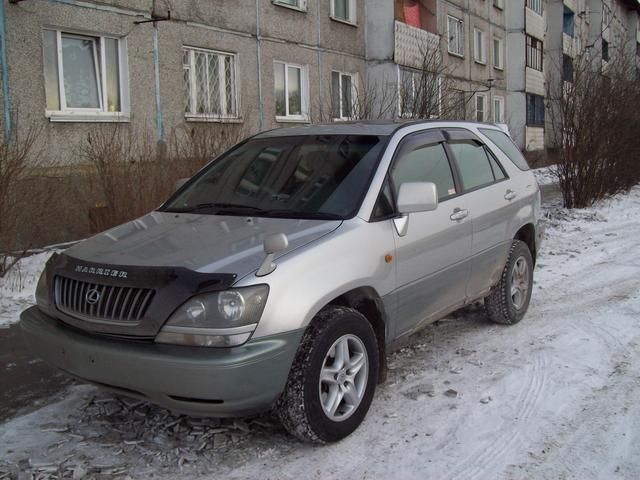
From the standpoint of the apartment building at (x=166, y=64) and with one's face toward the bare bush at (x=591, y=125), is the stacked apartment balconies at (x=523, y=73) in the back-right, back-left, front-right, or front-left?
front-left

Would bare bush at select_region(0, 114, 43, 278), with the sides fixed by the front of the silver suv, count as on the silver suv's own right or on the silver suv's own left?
on the silver suv's own right

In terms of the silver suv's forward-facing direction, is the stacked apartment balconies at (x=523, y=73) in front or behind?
behind

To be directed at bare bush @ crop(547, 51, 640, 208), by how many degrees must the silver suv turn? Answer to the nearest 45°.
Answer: approximately 180°

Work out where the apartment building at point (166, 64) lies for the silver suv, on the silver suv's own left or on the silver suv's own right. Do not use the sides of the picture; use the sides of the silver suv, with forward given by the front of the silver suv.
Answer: on the silver suv's own right

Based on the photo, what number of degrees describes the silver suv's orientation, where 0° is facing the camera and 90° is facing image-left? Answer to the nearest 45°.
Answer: approximately 45°

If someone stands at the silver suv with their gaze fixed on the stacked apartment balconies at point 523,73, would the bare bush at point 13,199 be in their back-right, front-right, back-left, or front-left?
front-left
